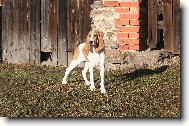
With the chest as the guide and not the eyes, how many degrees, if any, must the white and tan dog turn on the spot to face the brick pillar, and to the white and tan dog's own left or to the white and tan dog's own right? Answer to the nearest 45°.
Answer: approximately 135° to the white and tan dog's own left

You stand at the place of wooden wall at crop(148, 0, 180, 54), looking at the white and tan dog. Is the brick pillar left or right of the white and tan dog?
right

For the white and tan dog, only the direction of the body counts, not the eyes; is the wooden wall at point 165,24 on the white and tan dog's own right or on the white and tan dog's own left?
on the white and tan dog's own left
